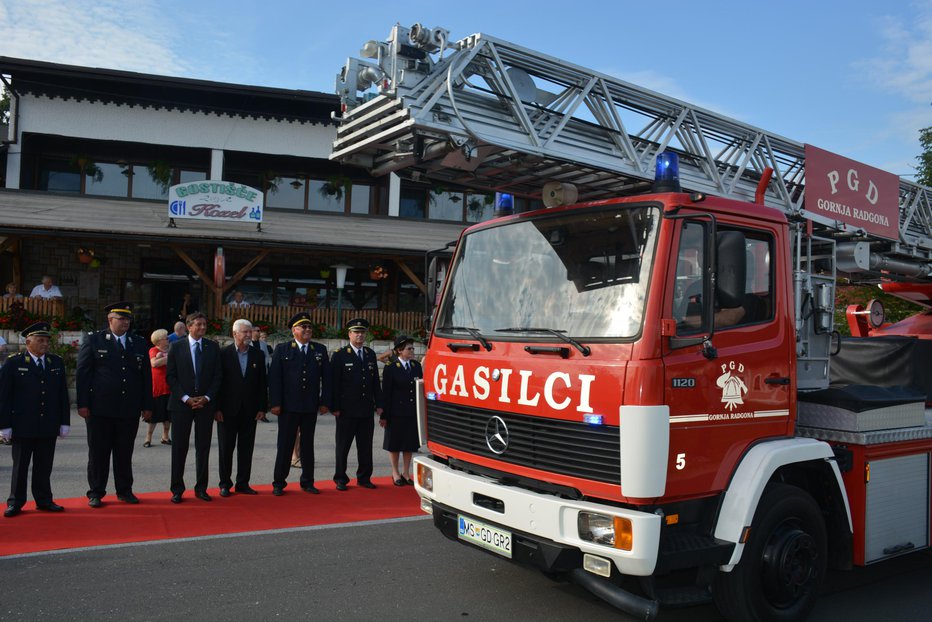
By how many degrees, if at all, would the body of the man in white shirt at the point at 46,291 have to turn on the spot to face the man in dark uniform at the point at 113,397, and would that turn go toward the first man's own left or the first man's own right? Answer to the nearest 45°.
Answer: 0° — they already face them

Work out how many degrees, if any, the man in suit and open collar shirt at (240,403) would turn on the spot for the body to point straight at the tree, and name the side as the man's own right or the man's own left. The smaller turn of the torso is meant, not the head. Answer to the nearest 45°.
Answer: approximately 135° to the man's own left

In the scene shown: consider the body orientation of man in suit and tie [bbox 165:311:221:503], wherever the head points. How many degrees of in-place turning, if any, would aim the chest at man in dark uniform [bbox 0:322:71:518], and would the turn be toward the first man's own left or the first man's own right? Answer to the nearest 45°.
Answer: approximately 90° to the first man's own right

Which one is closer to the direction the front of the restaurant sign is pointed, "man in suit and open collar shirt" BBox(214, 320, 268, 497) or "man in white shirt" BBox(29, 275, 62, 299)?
the man in suit and open collar shirt

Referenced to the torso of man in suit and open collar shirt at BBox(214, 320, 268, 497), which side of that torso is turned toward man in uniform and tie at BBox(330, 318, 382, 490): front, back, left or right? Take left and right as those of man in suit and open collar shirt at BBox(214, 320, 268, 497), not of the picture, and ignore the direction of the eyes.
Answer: left

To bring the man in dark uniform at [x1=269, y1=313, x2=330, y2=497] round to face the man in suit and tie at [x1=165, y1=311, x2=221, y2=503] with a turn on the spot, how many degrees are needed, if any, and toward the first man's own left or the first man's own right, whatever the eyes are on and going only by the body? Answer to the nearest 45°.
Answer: approximately 90° to the first man's own right

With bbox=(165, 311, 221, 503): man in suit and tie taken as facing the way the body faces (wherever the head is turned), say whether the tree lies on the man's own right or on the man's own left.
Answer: on the man's own left

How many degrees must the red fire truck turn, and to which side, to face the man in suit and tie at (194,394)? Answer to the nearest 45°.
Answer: approximately 90° to its right
